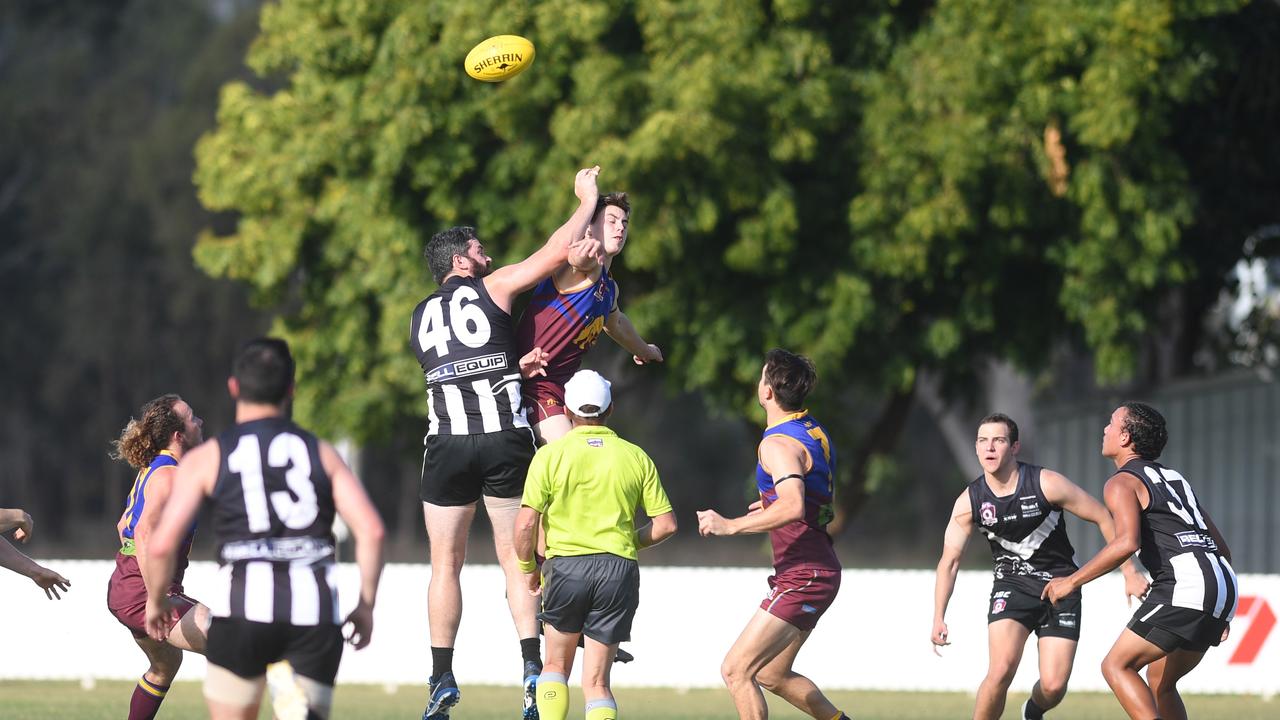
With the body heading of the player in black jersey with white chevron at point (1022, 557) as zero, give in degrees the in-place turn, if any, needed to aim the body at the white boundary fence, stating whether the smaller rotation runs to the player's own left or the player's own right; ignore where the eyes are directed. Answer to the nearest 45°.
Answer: approximately 135° to the player's own right

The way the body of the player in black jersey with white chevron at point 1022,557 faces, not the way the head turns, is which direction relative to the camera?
toward the camera

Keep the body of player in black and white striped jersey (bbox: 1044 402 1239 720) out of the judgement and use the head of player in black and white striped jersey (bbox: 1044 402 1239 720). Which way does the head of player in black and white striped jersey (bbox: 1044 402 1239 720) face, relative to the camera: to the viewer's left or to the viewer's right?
to the viewer's left

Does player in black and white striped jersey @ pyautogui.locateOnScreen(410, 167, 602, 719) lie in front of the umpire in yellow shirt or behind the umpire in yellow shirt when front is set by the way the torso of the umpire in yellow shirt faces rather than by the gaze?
in front

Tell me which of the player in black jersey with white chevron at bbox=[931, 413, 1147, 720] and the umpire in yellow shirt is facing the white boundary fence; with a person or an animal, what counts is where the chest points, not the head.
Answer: the umpire in yellow shirt

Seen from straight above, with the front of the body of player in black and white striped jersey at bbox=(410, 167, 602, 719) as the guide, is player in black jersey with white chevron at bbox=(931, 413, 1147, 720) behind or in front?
in front

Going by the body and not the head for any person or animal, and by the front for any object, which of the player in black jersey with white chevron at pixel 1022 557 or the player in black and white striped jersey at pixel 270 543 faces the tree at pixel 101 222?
the player in black and white striped jersey at pixel 270 543

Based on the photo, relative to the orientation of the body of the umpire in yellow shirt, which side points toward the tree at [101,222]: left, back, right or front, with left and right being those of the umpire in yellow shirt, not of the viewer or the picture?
front

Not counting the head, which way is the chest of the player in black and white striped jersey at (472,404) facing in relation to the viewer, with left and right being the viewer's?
facing away from the viewer and to the right of the viewer

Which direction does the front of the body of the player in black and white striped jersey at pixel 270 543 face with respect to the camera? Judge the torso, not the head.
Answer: away from the camera

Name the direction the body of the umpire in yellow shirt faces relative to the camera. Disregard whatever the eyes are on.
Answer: away from the camera

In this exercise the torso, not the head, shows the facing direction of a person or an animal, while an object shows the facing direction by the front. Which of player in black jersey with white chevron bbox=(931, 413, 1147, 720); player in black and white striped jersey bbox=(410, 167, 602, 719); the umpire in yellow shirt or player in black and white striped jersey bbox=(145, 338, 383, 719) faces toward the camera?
player in black jersey with white chevron bbox=(931, 413, 1147, 720)

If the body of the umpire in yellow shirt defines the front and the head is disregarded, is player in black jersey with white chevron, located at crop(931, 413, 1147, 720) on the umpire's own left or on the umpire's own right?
on the umpire's own right

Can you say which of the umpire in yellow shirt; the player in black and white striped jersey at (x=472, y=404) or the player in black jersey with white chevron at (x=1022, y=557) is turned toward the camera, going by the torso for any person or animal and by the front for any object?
the player in black jersey with white chevron at (x=1022, y=557)

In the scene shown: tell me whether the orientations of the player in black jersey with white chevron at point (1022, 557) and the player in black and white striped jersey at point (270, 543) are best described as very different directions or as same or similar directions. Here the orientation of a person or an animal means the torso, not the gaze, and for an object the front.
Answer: very different directions
